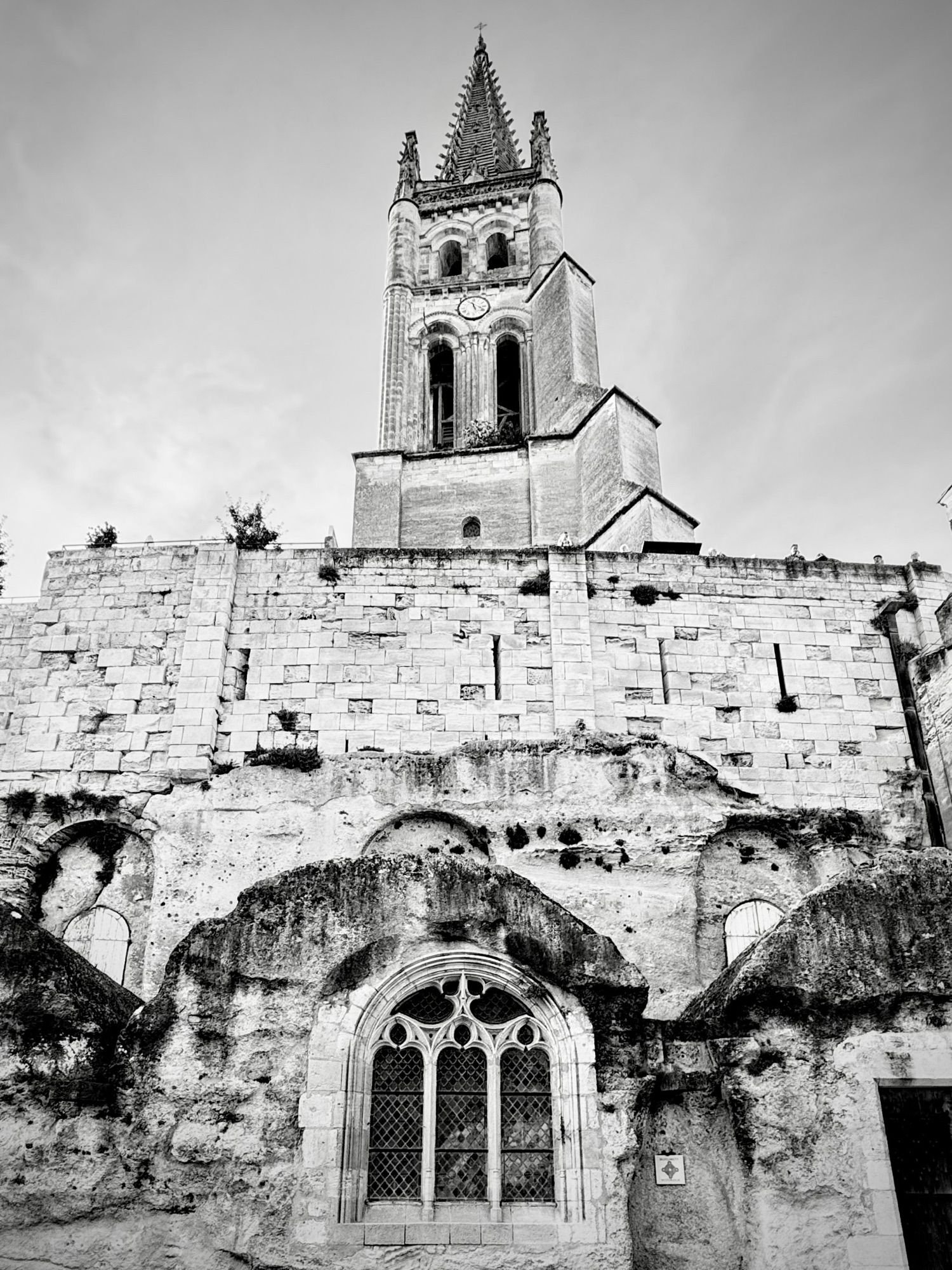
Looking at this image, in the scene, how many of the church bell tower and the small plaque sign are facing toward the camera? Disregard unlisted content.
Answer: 2

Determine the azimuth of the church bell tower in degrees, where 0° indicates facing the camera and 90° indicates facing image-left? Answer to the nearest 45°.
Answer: approximately 0°

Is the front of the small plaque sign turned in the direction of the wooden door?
no

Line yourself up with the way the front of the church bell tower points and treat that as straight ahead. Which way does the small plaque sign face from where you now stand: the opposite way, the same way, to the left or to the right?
the same way

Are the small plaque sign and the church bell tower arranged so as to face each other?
no

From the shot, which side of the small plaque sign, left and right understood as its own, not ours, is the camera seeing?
front

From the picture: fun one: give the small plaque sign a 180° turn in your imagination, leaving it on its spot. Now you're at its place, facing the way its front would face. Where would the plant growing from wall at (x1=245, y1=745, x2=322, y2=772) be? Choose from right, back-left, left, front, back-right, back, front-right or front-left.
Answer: front-left

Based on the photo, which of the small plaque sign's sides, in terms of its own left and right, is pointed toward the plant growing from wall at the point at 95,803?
right
